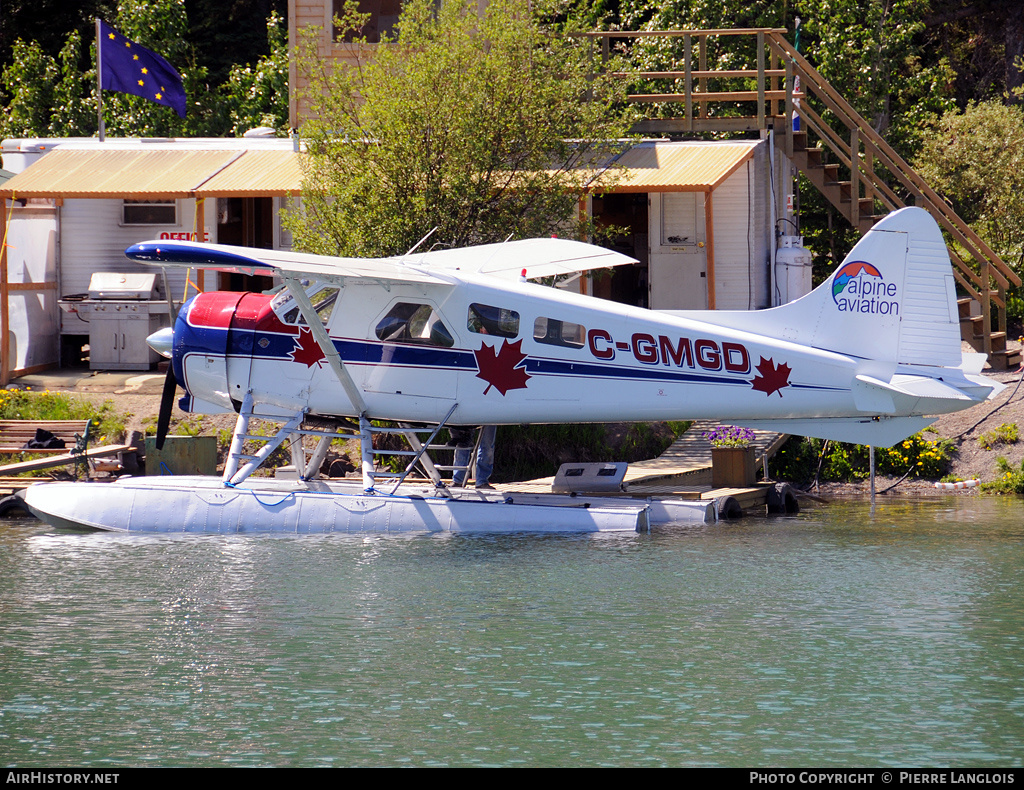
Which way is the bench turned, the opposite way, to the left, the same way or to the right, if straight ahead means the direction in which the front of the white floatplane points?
to the left

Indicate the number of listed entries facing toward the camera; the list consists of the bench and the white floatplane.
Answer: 1

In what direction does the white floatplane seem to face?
to the viewer's left

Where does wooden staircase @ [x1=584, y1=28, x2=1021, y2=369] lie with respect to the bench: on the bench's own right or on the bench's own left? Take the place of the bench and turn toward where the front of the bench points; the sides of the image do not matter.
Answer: on the bench's own left

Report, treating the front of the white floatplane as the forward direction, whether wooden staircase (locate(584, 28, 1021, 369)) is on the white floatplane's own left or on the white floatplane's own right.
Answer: on the white floatplane's own right

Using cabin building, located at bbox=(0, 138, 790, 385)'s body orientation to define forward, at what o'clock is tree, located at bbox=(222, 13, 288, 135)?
The tree is roughly at 6 o'clock from the cabin building.

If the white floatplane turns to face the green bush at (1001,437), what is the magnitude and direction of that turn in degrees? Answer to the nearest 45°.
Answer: approximately 135° to its right
